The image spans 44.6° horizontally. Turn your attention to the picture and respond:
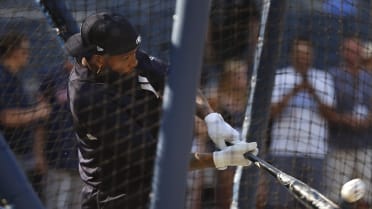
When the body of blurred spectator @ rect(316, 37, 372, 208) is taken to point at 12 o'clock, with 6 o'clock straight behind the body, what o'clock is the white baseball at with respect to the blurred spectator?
The white baseball is roughly at 12 o'clock from the blurred spectator.

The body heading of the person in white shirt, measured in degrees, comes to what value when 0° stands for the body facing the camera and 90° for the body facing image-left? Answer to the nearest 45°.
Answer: approximately 0°

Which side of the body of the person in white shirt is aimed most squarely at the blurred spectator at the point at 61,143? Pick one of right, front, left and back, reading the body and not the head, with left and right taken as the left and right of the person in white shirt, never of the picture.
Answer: right

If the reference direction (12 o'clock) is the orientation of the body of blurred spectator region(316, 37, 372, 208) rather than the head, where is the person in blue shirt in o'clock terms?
The person in blue shirt is roughly at 2 o'clock from the blurred spectator.

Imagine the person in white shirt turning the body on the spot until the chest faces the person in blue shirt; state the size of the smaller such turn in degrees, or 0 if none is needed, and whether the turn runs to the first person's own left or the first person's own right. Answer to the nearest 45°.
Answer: approximately 90° to the first person's own right
